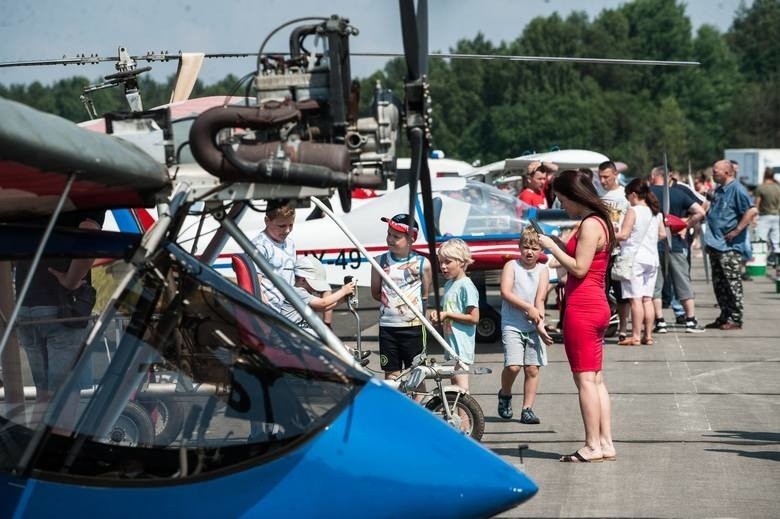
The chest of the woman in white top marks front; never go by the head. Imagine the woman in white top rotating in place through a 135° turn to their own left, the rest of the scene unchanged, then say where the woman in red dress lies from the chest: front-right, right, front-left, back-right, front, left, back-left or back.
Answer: front

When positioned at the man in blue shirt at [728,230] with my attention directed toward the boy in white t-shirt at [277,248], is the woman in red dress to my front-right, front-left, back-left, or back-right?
front-left

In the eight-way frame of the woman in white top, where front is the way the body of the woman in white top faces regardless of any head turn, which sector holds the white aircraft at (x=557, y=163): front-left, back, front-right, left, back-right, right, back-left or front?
front-right

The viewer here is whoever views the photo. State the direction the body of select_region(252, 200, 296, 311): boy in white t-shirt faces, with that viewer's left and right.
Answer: facing the viewer and to the right of the viewer

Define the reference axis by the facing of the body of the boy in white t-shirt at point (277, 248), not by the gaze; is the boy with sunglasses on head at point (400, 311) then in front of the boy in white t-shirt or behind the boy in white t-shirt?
in front

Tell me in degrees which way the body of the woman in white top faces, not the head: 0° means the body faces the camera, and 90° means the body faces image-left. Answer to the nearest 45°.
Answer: approximately 135°

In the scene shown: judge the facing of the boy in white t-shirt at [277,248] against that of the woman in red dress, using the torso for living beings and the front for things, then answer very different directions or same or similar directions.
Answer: very different directions

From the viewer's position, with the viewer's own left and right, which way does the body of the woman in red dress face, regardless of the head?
facing to the left of the viewer

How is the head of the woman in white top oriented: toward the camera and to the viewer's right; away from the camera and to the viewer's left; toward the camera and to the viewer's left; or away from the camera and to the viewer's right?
away from the camera and to the viewer's left
